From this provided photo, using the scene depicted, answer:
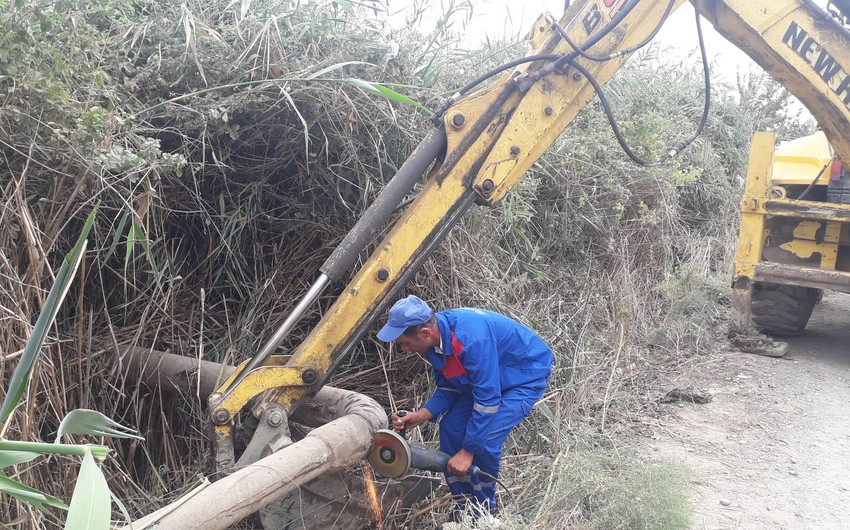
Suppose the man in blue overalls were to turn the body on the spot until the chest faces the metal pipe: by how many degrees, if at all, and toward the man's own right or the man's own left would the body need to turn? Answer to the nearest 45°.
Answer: approximately 45° to the man's own left

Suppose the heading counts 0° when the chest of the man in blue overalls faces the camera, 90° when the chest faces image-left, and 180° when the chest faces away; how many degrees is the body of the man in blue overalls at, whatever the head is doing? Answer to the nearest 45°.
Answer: approximately 90°

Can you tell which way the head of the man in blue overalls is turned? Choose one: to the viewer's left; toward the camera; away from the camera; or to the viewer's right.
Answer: to the viewer's left
